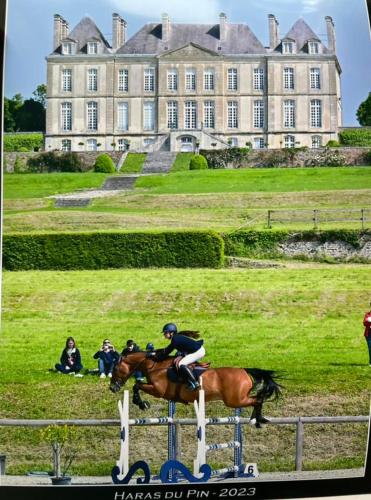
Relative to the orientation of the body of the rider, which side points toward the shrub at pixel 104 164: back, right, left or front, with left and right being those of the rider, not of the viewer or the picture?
right

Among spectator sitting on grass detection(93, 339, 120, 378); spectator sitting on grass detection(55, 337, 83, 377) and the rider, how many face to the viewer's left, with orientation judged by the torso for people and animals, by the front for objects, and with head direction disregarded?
1

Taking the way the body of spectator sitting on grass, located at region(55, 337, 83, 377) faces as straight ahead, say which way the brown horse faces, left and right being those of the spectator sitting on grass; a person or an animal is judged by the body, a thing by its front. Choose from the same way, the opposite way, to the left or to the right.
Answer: to the right

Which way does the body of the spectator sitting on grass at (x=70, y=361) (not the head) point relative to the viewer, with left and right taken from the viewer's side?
facing the viewer

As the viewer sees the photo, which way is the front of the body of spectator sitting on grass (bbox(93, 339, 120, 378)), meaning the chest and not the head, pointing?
toward the camera

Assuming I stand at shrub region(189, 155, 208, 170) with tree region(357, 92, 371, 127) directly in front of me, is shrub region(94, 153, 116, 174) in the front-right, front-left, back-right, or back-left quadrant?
back-left

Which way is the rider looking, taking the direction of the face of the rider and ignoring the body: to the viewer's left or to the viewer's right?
to the viewer's left

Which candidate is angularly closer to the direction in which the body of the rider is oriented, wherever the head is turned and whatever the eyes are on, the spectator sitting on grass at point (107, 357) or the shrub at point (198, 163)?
the spectator sitting on grass

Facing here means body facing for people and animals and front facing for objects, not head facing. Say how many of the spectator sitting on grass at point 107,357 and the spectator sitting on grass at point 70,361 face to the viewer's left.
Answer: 0

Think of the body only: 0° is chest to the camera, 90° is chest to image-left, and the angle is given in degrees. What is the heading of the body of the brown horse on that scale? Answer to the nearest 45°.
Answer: approximately 90°

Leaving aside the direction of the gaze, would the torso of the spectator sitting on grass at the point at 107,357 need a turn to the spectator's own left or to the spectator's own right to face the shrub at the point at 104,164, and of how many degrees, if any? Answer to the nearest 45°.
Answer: approximately 180°

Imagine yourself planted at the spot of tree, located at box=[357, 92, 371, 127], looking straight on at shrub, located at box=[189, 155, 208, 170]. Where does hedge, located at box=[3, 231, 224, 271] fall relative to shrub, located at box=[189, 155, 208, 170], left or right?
left

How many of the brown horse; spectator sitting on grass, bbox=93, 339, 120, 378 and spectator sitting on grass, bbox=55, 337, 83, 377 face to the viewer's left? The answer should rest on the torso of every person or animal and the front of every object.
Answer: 1

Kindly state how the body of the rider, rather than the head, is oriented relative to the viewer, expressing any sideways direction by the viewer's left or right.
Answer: facing to the left of the viewer

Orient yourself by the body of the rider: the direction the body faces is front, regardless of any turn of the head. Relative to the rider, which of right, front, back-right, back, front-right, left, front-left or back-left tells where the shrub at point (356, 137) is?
back-right
